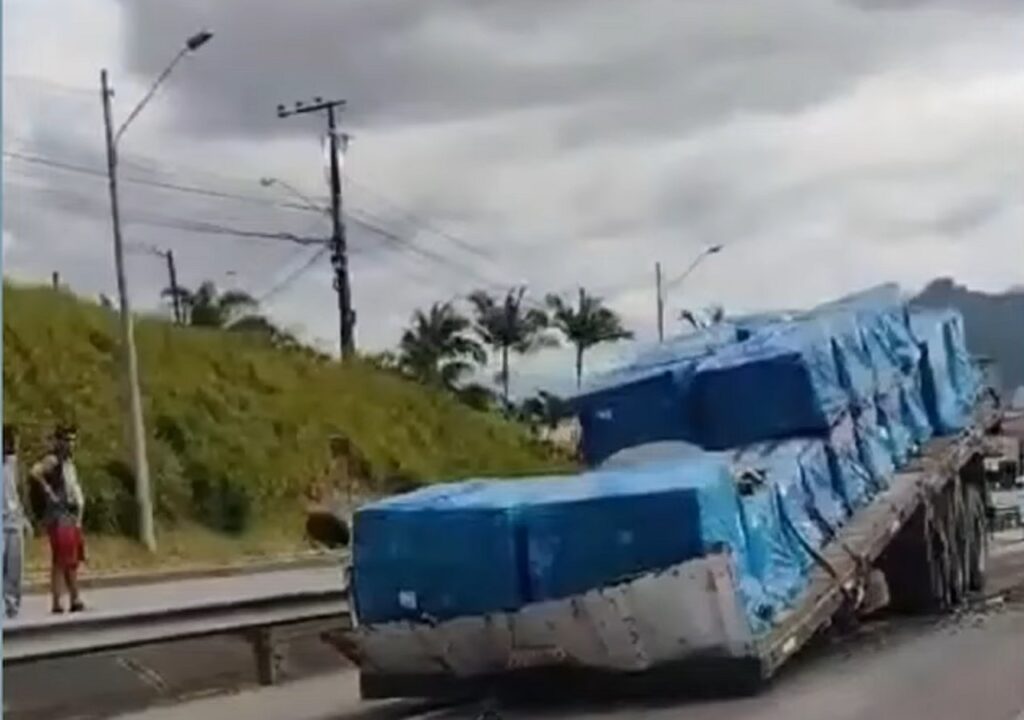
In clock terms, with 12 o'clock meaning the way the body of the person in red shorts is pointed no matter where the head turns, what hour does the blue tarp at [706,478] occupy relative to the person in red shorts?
The blue tarp is roughly at 12 o'clock from the person in red shorts.

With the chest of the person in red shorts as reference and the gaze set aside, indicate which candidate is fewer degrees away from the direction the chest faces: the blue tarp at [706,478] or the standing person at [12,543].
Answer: the blue tarp

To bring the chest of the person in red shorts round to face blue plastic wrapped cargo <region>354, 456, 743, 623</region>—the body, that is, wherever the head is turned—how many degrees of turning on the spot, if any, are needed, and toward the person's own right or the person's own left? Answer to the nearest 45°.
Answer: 0° — they already face it

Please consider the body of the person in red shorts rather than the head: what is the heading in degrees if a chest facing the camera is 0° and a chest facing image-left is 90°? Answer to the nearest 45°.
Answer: approximately 315°

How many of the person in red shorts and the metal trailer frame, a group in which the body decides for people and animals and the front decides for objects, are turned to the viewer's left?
0

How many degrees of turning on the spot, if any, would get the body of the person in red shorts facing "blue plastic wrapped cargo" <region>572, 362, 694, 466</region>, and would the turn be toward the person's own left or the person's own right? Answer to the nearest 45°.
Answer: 0° — they already face it

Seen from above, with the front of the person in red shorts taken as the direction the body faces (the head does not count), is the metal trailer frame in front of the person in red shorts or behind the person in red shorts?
in front

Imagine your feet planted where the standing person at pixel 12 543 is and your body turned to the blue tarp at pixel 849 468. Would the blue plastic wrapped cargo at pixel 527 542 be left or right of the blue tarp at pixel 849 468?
right
